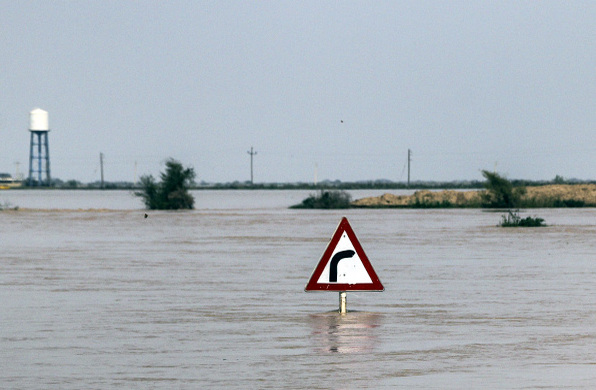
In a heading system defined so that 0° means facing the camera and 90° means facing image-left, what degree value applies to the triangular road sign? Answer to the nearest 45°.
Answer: approximately 0°
